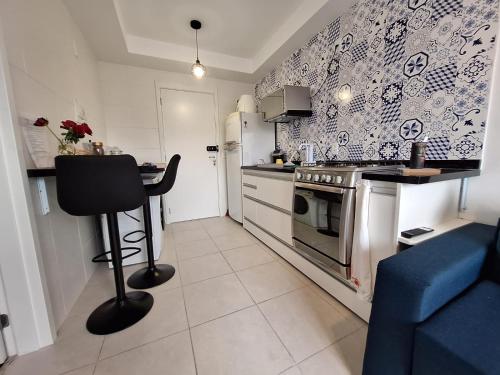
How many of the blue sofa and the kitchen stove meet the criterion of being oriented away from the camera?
0

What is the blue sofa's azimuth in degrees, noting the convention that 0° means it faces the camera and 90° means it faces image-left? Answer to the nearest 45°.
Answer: approximately 45°

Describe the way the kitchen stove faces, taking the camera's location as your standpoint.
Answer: facing the viewer and to the left of the viewer

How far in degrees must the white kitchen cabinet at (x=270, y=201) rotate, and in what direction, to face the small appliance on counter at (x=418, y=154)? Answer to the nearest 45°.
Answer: approximately 90° to its left

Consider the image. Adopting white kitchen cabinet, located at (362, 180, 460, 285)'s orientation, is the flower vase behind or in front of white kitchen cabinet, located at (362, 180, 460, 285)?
in front

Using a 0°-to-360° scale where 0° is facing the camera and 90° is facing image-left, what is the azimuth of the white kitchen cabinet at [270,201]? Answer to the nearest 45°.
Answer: approximately 45°

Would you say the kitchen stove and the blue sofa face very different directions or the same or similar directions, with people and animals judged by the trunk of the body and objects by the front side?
same or similar directions

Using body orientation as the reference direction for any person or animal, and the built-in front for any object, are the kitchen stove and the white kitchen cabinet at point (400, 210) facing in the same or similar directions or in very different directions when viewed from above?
same or similar directions

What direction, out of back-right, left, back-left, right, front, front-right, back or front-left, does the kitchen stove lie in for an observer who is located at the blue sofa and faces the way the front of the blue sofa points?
right

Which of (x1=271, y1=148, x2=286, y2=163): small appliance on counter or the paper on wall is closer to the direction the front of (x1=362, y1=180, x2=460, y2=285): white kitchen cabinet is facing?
the paper on wall

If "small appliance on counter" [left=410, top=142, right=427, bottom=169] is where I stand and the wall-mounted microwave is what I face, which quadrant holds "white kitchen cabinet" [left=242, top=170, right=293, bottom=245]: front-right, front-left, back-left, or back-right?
front-left

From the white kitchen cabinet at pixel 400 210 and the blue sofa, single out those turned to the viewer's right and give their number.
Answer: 0

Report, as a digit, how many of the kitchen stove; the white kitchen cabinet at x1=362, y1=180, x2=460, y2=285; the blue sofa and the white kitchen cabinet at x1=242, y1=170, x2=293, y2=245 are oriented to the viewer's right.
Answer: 0

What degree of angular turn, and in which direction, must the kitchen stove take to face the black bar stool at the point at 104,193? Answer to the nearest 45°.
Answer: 0° — it already faces it

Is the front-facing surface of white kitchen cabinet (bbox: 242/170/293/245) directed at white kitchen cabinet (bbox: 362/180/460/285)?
no

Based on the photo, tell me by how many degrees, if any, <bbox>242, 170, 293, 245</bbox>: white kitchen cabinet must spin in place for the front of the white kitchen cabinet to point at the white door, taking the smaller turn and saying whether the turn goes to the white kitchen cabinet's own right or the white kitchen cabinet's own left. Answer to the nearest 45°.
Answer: approximately 90° to the white kitchen cabinet's own right

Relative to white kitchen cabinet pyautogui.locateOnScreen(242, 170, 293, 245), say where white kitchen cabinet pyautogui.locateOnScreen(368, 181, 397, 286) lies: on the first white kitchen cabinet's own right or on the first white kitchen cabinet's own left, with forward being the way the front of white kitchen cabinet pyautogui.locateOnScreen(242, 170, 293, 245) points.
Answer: on the first white kitchen cabinet's own left

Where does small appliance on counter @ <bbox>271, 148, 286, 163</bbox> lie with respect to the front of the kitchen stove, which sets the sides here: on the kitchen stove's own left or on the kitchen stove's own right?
on the kitchen stove's own right
